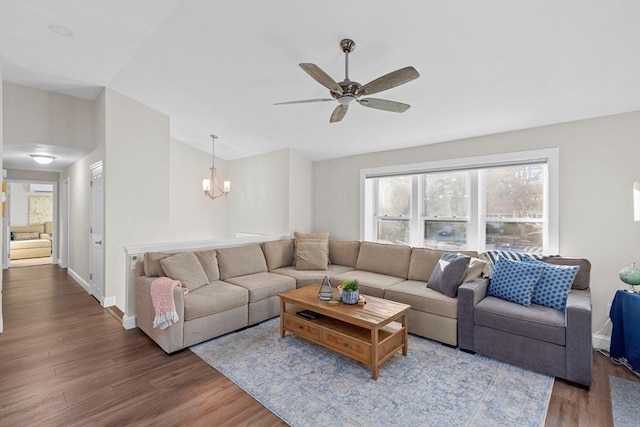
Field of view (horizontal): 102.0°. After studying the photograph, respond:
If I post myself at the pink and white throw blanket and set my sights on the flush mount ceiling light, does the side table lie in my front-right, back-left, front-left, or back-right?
back-right

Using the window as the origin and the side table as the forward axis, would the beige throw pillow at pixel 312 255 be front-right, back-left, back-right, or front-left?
back-right

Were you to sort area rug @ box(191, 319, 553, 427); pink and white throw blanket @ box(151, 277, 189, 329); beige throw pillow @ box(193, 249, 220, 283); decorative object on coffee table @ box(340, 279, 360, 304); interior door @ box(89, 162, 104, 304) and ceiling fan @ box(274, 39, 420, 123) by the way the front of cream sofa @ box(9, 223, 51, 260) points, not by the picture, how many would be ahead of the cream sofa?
6

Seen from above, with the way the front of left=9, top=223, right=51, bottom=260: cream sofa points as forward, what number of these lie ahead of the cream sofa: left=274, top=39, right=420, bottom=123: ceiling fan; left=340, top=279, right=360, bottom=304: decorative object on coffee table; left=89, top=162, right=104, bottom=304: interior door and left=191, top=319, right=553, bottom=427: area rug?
4

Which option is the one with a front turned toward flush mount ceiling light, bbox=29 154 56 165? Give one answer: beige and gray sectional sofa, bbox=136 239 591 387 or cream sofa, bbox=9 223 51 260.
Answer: the cream sofa

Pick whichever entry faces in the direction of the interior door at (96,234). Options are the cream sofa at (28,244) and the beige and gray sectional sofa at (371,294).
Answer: the cream sofa

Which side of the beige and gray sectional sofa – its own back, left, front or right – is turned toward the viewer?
front

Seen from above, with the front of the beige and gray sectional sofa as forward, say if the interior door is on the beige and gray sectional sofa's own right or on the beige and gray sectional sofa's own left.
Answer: on the beige and gray sectional sofa's own right

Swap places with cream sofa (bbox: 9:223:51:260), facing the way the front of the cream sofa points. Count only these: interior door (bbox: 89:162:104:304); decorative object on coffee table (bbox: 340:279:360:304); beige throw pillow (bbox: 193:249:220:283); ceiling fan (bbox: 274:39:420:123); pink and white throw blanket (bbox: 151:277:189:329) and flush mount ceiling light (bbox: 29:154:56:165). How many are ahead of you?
6

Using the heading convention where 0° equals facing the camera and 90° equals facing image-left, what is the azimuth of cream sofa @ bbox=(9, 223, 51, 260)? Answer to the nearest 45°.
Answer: approximately 0°

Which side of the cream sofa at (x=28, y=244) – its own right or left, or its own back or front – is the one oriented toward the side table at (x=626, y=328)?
front

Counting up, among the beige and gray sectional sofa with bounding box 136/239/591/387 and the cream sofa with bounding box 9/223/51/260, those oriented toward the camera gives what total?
2
